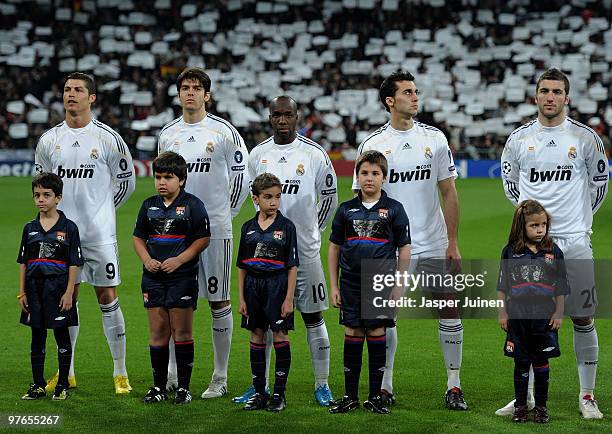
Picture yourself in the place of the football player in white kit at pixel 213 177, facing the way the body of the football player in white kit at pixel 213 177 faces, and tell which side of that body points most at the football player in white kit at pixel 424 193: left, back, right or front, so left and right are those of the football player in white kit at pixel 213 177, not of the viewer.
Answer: left

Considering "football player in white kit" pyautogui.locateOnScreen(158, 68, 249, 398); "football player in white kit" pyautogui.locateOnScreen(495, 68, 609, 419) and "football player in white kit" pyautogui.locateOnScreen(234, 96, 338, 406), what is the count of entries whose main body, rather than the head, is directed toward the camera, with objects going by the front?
3

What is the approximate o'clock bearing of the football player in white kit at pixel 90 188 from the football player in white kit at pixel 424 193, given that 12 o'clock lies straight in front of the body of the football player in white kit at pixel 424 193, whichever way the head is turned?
the football player in white kit at pixel 90 188 is roughly at 3 o'clock from the football player in white kit at pixel 424 193.

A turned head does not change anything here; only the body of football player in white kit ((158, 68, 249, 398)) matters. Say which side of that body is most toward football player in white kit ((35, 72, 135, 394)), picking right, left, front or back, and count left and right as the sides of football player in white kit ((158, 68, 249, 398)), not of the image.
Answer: right

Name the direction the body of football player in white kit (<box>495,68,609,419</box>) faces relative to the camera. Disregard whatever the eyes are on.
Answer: toward the camera

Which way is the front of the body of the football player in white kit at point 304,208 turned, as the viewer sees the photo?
toward the camera

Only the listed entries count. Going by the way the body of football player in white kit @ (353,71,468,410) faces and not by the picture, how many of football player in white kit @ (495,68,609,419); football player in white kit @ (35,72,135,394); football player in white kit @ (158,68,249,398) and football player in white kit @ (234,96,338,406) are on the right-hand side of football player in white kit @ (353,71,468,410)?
3

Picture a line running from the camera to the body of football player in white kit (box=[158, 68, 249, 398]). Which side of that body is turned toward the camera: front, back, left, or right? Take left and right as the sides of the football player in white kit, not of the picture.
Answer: front
